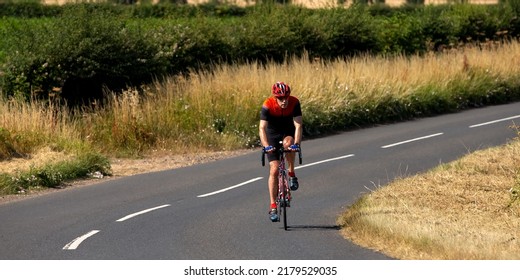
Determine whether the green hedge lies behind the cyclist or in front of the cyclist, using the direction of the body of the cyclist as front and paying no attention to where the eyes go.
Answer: behind

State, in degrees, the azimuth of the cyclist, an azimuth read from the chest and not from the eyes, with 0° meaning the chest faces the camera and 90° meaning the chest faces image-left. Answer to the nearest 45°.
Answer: approximately 0°
